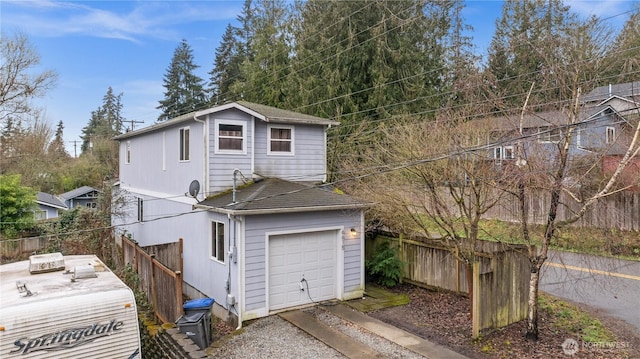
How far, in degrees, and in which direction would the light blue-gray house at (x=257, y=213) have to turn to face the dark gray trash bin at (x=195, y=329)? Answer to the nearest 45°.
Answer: approximately 90° to its right

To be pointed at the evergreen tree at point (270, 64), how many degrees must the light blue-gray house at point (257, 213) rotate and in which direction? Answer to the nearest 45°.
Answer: approximately 135° to its left

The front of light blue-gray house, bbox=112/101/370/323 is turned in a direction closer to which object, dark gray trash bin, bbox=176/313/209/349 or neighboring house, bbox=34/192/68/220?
the dark gray trash bin

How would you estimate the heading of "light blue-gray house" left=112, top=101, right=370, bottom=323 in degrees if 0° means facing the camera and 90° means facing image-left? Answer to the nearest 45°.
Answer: approximately 315°

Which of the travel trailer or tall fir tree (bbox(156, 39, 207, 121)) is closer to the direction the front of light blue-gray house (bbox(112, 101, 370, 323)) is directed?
the travel trailer

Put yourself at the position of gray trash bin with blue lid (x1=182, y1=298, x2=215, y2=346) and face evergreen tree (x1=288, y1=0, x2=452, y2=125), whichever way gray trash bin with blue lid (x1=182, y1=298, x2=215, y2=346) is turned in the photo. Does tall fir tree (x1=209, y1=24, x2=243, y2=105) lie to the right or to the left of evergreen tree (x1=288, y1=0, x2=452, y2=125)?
left

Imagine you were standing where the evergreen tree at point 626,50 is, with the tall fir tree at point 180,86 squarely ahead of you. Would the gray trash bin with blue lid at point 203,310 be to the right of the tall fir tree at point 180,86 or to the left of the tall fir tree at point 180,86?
left

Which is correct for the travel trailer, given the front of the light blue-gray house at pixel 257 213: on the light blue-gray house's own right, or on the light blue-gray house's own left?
on the light blue-gray house's own right
